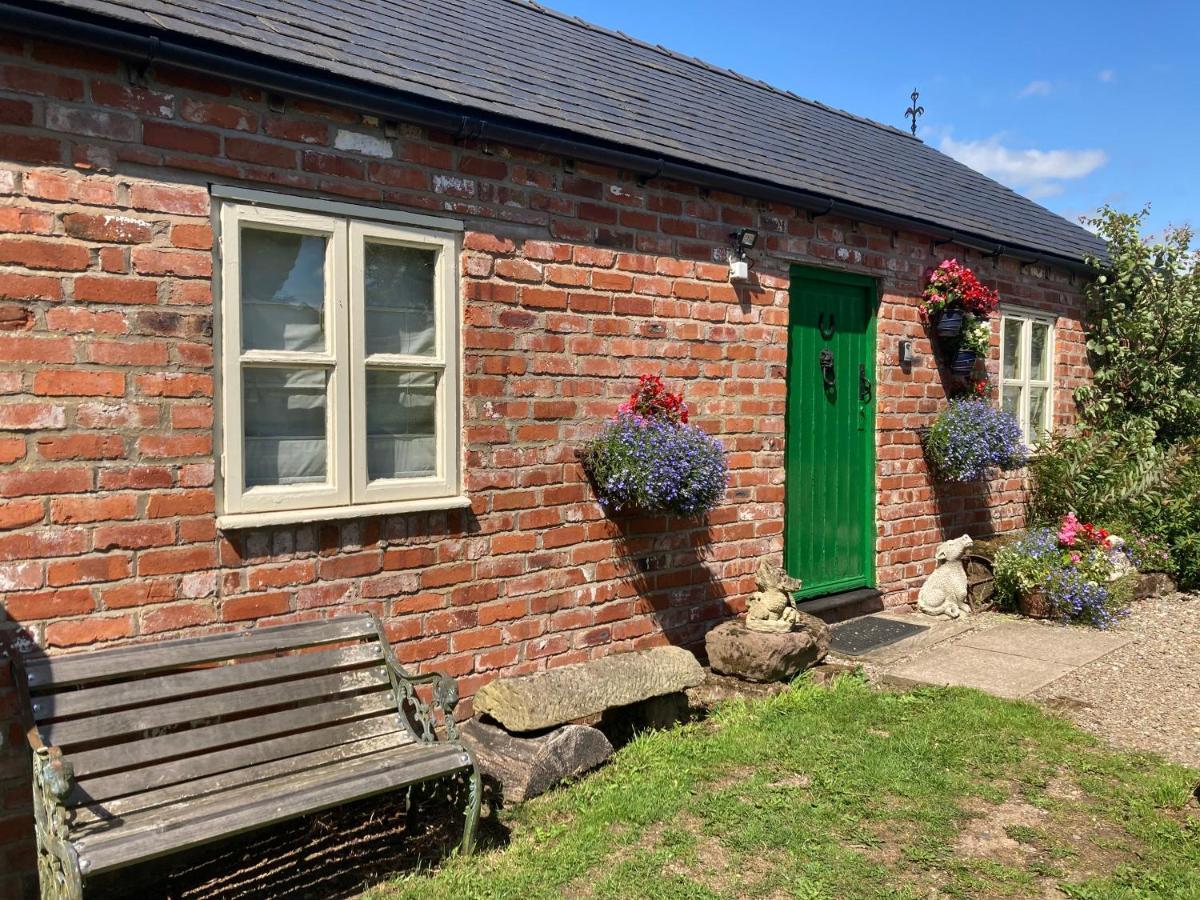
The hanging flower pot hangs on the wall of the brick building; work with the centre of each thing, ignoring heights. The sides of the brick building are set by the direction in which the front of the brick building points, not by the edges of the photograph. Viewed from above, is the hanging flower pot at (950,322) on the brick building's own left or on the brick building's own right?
on the brick building's own left

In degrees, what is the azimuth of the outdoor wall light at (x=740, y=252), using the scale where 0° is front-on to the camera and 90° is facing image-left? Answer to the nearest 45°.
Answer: approximately 315°

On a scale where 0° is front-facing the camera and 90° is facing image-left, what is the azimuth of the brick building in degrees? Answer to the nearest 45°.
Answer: approximately 315°

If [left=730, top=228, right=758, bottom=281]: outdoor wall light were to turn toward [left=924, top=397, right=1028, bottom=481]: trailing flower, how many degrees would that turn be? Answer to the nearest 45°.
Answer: approximately 90° to its left

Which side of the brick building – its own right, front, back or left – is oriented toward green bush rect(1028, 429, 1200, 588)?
left

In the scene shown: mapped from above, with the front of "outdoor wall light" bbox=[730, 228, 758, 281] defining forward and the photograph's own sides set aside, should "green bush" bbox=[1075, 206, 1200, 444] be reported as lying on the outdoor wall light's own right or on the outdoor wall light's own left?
on the outdoor wall light's own left

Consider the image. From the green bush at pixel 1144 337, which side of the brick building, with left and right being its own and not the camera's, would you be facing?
left

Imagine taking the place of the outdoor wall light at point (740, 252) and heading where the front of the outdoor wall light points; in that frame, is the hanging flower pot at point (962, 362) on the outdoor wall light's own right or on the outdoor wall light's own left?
on the outdoor wall light's own left
